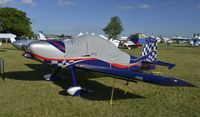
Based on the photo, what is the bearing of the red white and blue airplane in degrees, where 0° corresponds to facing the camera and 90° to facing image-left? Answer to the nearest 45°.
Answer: approximately 45°
